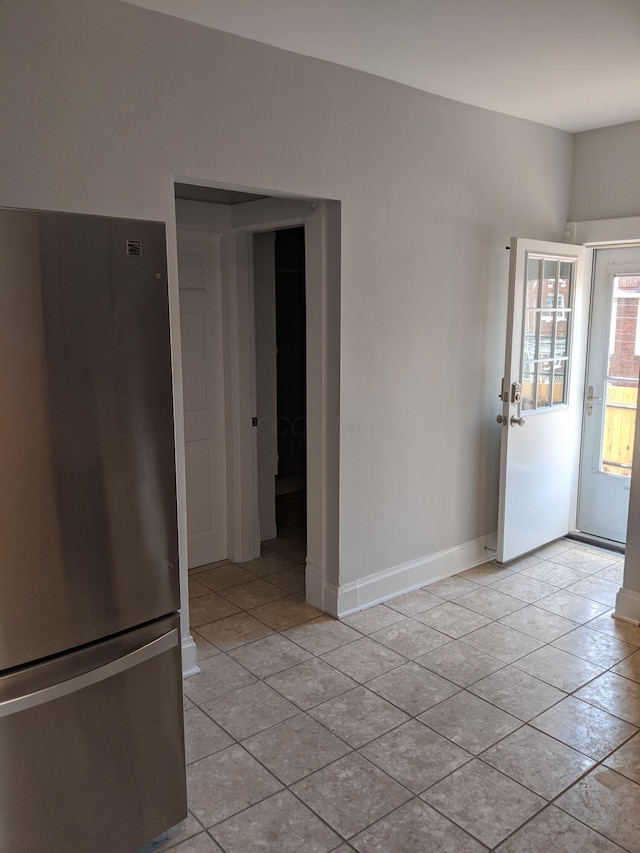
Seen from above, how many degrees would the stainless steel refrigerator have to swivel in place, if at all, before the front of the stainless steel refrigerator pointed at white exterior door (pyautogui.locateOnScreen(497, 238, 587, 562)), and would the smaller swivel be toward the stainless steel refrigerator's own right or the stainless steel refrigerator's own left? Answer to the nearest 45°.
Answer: approximately 90° to the stainless steel refrigerator's own left

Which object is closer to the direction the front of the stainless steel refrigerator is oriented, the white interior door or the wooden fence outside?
the wooden fence outside

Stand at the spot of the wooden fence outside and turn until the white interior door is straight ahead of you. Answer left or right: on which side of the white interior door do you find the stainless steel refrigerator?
left

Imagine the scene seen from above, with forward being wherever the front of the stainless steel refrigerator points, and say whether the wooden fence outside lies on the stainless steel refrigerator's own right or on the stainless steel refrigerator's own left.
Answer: on the stainless steel refrigerator's own left

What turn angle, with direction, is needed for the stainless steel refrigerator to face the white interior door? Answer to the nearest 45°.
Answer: approximately 135° to its left

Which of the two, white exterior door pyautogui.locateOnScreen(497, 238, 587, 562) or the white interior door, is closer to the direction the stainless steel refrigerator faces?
the white exterior door

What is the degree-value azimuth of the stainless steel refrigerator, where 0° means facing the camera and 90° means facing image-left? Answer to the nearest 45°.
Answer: approximately 315°
